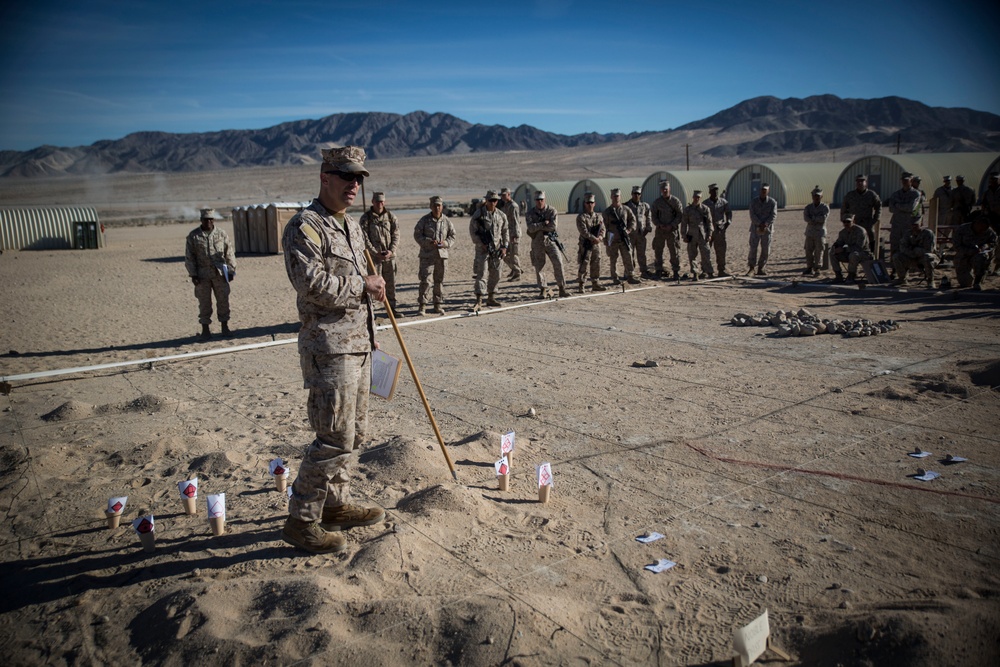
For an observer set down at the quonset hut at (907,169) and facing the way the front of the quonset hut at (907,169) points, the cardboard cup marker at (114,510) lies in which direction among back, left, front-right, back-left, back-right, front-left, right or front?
front-left

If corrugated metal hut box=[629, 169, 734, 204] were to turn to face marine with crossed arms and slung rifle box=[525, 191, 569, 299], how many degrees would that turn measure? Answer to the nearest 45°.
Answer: approximately 45° to its left

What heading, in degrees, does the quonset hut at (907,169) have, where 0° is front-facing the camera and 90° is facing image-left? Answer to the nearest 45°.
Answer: approximately 45°

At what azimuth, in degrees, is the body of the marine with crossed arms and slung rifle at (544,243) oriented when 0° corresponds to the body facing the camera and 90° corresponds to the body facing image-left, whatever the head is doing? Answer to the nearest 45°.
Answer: approximately 0°

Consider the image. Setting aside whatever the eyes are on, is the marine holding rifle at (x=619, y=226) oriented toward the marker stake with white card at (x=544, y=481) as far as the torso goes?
yes

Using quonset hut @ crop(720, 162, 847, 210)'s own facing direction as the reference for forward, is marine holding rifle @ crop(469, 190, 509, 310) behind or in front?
in front

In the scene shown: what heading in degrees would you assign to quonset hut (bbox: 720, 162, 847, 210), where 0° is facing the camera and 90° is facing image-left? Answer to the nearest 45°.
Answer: approximately 45°

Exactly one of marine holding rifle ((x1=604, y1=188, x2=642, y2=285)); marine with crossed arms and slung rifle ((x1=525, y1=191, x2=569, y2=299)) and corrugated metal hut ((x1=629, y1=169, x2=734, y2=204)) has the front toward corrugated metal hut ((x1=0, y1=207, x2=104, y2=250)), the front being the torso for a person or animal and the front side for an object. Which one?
corrugated metal hut ((x1=629, y1=169, x2=734, y2=204))

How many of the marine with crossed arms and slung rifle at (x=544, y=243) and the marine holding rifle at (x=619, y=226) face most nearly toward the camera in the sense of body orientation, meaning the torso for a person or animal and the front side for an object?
2

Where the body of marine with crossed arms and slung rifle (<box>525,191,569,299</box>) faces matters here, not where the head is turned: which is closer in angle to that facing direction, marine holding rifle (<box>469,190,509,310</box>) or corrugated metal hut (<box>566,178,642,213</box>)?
the marine holding rifle
